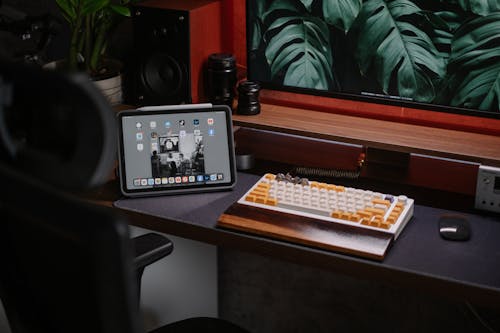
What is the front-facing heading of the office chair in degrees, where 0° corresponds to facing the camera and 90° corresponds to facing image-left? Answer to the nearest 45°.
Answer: approximately 225°

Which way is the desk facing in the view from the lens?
facing the viewer and to the left of the viewer

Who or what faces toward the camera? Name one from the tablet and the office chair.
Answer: the tablet

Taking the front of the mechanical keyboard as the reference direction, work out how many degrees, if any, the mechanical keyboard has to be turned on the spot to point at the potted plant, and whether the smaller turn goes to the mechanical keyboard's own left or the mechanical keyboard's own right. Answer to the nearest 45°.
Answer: approximately 90° to the mechanical keyboard's own right

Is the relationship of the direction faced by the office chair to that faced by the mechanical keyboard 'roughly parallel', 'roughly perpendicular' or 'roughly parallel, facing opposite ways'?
roughly parallel, facing opposite ways

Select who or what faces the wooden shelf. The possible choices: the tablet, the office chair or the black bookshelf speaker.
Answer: the office chair

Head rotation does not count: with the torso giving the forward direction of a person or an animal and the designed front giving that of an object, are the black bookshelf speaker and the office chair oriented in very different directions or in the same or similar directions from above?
very different directions

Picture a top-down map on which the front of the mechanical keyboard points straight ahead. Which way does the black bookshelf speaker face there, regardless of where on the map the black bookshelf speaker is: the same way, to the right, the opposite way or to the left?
the same way

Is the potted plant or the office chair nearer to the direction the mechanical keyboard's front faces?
the office chair

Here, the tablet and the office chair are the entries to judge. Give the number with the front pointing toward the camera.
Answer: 1

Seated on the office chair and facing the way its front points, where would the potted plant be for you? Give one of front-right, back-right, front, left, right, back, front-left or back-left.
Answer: front-left

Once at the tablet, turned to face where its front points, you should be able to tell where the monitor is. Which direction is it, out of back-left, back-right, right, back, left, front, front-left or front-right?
left

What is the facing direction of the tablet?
toward the camera

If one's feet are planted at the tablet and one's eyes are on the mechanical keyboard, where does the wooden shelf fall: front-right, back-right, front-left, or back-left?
front-left
